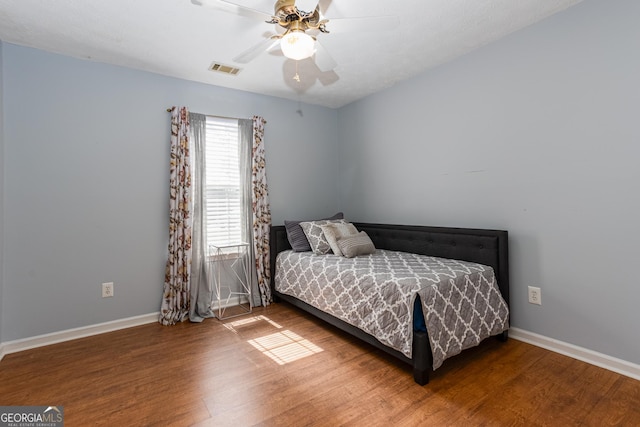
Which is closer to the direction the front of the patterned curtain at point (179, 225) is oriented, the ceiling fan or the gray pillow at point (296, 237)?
the ceiling fan

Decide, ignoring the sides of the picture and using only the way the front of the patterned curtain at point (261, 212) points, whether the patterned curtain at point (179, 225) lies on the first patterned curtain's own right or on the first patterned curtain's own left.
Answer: on the first patterned curtain's own right

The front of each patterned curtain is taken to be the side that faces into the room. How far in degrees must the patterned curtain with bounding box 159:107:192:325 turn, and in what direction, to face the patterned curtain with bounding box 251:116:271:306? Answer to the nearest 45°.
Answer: approximately 90° to its left

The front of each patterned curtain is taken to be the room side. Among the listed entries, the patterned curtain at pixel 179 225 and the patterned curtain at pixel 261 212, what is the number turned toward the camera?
2

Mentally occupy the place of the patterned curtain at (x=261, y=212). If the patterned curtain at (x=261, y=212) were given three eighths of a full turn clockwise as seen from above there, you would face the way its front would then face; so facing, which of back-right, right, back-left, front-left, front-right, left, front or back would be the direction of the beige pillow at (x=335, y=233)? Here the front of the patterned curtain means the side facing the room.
back

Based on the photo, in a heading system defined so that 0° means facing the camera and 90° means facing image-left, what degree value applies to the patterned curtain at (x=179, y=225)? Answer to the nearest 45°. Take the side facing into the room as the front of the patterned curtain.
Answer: approximately 0°

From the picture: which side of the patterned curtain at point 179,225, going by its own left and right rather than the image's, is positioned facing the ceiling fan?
front

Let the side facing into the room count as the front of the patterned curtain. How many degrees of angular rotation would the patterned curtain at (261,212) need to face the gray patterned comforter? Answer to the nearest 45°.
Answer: approximately 45° to its left
